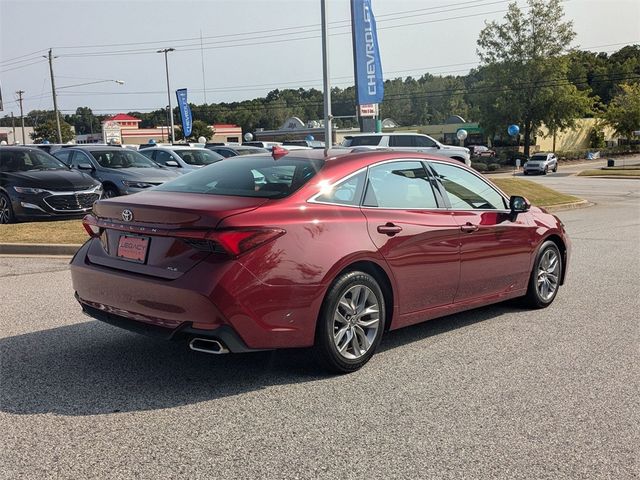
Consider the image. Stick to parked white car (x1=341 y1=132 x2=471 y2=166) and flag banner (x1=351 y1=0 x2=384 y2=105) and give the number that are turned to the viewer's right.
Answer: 1

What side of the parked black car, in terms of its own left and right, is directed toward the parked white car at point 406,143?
left

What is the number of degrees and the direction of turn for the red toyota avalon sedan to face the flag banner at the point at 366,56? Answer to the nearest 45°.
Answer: approximately 45° to its left

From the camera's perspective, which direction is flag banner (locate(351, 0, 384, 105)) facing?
toward the camera

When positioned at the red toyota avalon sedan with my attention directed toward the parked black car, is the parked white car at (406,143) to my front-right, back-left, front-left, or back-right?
front-right

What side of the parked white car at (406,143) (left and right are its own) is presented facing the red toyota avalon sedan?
right

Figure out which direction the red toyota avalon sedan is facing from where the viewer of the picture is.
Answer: facing away from the viewer and to the right of the viewer

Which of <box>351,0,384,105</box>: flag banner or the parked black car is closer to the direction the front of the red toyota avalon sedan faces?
the flag banner

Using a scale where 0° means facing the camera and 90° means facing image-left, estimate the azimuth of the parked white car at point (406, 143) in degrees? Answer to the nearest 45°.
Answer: approximately 270°

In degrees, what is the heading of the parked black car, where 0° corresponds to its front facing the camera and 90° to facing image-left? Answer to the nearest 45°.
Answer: approximately 315°

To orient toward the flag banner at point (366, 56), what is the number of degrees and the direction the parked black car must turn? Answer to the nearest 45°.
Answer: approximately 90° to its left
